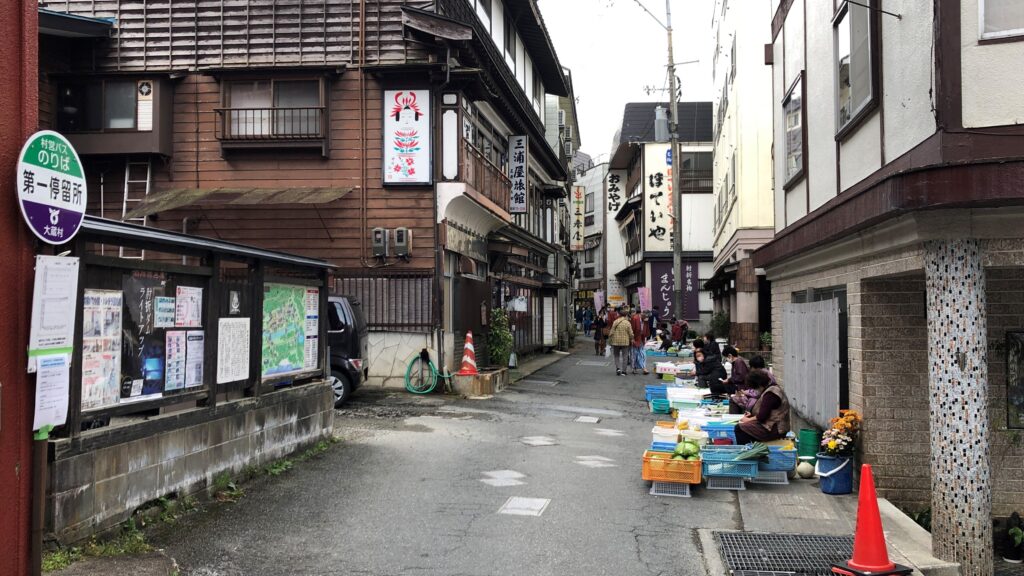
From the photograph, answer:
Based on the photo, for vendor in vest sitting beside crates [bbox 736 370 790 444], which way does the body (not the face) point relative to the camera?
to the viewer's left

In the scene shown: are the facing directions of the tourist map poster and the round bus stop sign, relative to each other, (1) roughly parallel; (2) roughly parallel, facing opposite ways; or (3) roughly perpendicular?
roughly parallel

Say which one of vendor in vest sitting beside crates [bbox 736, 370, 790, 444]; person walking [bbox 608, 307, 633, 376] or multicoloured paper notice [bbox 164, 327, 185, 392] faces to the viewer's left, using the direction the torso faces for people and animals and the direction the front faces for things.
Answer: the vendor in vest sitting beside crates

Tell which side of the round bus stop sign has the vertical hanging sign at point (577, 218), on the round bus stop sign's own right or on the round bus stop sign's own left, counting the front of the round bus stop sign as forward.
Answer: on the round bus stop sign's own left

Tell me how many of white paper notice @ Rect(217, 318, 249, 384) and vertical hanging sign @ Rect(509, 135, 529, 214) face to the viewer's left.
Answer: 0

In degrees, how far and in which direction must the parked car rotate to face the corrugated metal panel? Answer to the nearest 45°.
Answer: approximately 180°

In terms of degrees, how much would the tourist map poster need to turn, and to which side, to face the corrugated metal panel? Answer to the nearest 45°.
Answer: approximately 45° to its left

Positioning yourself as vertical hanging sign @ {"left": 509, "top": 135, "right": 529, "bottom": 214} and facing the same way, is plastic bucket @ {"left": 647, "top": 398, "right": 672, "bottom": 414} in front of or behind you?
in front

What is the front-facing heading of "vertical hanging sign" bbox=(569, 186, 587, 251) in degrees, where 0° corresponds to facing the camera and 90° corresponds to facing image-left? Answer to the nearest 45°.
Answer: approximately 0°

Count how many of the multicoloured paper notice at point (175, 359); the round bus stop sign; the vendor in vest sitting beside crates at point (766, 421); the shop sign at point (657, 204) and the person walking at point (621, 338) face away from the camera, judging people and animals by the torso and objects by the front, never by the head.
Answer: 1

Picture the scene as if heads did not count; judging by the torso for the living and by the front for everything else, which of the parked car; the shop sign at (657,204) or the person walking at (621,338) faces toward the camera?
the shop sign

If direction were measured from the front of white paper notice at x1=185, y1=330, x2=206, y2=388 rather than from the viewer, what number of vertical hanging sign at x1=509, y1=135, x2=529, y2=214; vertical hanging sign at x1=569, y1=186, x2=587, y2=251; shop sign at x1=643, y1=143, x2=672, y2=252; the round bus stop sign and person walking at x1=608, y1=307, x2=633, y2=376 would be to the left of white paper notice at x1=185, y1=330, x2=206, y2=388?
4
